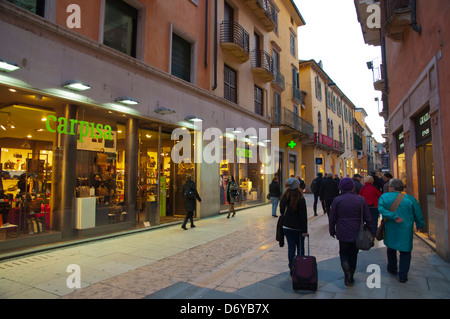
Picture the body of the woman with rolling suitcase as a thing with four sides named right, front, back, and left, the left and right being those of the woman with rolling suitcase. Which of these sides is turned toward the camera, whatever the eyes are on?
back

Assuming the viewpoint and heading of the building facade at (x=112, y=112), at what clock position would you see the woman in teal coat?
The woman in teal coat is roughly at 12 o'clock from the building facade.

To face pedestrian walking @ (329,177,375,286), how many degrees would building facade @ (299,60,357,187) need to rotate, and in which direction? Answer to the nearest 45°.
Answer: approximately 45° to its right

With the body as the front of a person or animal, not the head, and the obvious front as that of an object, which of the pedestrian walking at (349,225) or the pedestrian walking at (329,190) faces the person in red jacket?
the pedestrian walking at (349,225)

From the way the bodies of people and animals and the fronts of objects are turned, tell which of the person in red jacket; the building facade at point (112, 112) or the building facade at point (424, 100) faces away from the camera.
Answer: the person in red jacket

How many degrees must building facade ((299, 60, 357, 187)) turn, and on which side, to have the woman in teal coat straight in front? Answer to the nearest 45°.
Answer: approximately 45° to its right

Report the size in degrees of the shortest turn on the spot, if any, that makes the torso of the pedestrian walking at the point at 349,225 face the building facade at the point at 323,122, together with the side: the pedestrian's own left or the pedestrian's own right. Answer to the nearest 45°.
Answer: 0° — they already face it

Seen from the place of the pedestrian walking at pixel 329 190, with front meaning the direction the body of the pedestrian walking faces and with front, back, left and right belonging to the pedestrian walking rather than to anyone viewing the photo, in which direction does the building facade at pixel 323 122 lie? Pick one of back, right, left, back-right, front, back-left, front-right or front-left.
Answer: front

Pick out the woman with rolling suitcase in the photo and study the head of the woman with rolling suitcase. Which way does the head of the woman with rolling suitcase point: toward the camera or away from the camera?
away from the camera

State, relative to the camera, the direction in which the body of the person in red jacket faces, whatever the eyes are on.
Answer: away from the camera

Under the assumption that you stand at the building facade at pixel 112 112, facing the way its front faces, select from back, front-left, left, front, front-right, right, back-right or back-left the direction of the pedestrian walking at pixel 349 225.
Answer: front

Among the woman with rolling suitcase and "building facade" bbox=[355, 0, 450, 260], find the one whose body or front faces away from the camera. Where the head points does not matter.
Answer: the woman with rolling suitcase

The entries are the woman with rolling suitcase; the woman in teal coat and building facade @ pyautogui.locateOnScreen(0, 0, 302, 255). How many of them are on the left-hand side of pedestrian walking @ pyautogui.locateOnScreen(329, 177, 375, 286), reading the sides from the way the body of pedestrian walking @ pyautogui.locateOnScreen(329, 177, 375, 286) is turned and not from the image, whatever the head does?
2

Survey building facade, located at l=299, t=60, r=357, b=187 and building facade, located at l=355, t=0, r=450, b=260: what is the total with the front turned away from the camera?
0

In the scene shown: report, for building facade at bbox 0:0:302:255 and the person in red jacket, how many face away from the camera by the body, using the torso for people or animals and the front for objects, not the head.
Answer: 1

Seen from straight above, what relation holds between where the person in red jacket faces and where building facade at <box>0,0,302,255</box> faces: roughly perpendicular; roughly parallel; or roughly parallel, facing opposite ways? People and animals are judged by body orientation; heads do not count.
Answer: roughly perpendicular

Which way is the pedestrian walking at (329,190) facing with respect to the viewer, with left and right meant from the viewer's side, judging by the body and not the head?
facing away from the viewer

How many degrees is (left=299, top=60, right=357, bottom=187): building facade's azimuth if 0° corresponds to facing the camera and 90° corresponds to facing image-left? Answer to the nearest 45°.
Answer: approximately 315°

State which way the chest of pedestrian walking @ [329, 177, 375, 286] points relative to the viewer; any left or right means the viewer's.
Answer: facing away from the viewer

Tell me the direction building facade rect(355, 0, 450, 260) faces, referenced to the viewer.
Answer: facing to the left of the viewer

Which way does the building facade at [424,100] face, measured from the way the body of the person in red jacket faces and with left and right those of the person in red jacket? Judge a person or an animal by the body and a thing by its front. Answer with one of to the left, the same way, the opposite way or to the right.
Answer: to the left
